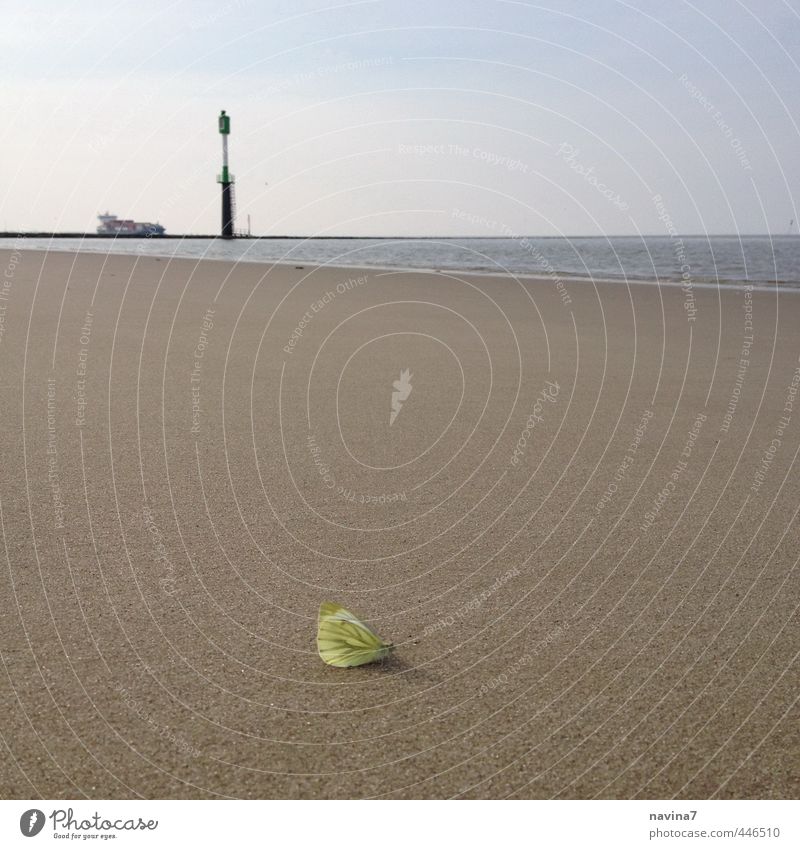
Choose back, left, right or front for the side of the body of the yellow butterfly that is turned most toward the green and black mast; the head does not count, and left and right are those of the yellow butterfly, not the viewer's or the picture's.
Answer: left

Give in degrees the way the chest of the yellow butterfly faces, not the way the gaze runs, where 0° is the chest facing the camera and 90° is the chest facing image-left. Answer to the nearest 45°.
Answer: approximately 270°
